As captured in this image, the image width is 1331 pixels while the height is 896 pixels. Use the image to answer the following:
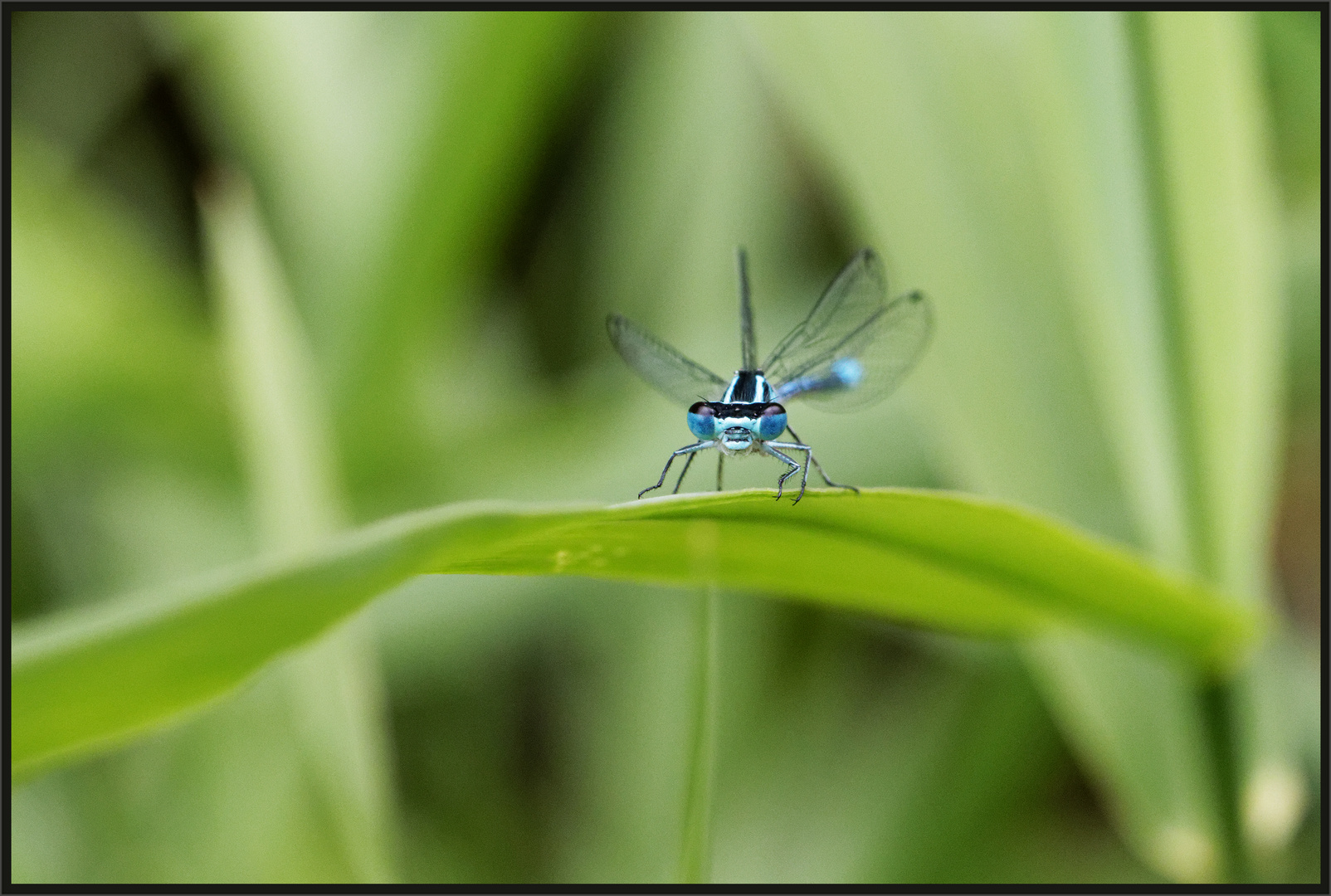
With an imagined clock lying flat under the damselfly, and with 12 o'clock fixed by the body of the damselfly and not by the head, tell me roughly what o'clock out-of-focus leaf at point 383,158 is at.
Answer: The out-of-focus leaf is roughly at 4 o'clock from the damselfly.

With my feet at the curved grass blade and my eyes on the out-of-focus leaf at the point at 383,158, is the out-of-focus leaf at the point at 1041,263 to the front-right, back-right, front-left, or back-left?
front-right

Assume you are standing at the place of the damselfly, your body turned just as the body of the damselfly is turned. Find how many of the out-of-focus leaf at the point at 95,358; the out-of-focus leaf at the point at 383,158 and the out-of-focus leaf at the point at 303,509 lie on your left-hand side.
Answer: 0

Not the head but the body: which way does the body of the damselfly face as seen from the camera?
toward the camera
